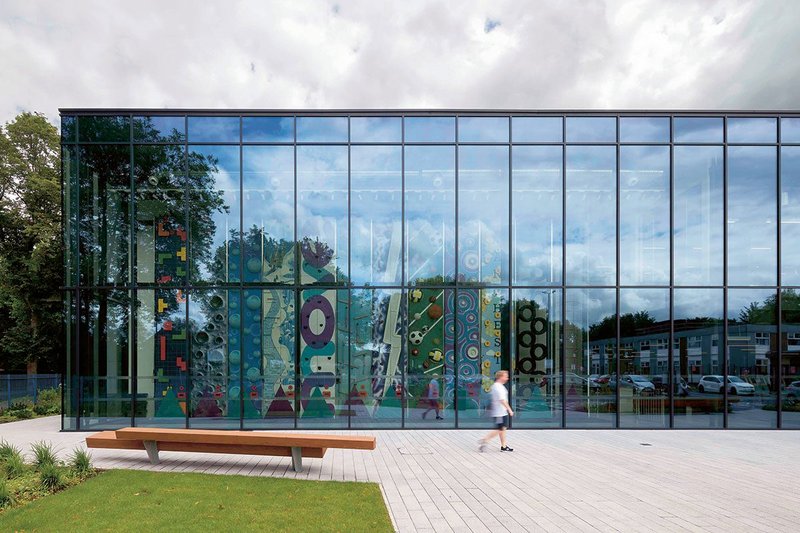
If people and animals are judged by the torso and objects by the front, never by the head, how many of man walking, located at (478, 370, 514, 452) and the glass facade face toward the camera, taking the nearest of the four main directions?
1

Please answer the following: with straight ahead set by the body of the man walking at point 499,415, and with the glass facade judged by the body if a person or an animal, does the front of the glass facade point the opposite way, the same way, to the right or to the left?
to the right

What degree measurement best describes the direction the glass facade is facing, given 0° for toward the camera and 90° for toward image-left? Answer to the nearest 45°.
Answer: approximately 0°

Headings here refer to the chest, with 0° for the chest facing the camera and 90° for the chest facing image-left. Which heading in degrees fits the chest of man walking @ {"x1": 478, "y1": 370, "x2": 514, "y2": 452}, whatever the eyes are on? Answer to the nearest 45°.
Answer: approximately 270°
